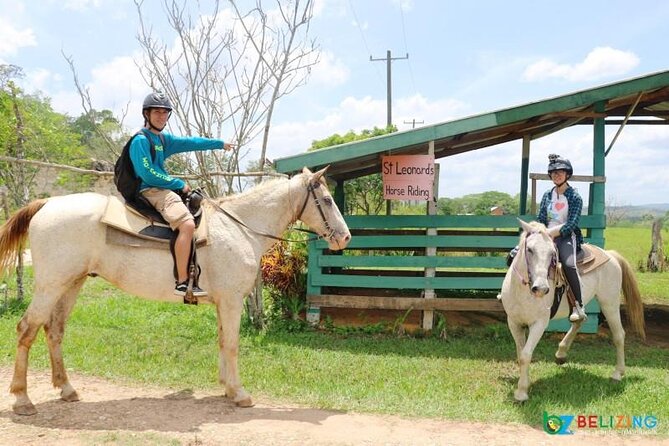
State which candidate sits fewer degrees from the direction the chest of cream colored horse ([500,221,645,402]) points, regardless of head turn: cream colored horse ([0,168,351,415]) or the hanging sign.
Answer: the cream colored horse

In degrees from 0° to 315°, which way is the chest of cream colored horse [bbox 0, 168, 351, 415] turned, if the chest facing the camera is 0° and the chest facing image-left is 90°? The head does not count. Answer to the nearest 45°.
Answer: approximately 270°

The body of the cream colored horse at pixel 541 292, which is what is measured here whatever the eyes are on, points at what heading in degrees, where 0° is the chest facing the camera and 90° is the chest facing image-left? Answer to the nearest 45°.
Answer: approximately 45°

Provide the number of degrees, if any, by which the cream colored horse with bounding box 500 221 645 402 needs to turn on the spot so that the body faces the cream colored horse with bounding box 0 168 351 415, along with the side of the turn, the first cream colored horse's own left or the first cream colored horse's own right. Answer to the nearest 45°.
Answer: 0° — it already faces it

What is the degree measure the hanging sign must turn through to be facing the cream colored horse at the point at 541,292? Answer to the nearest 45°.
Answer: approximately 45° to its left

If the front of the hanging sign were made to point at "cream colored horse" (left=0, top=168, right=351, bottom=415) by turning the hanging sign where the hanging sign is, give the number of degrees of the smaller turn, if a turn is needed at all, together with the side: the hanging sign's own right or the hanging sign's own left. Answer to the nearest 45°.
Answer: approximately 45° to the hanging sign's own right

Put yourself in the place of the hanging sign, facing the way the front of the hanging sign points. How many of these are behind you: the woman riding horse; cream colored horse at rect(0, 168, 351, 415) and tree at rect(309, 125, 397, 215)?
1

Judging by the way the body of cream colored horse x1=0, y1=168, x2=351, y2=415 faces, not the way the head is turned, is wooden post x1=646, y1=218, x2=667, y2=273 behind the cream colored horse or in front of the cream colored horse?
in front

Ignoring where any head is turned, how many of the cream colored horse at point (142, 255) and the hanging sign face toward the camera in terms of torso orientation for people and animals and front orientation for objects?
1

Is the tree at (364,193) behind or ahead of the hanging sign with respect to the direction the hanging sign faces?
behind

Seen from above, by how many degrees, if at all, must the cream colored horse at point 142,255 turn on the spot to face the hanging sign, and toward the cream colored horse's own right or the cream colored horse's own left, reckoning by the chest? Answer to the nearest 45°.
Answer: approximately 45° to the cream colored horse's own left
